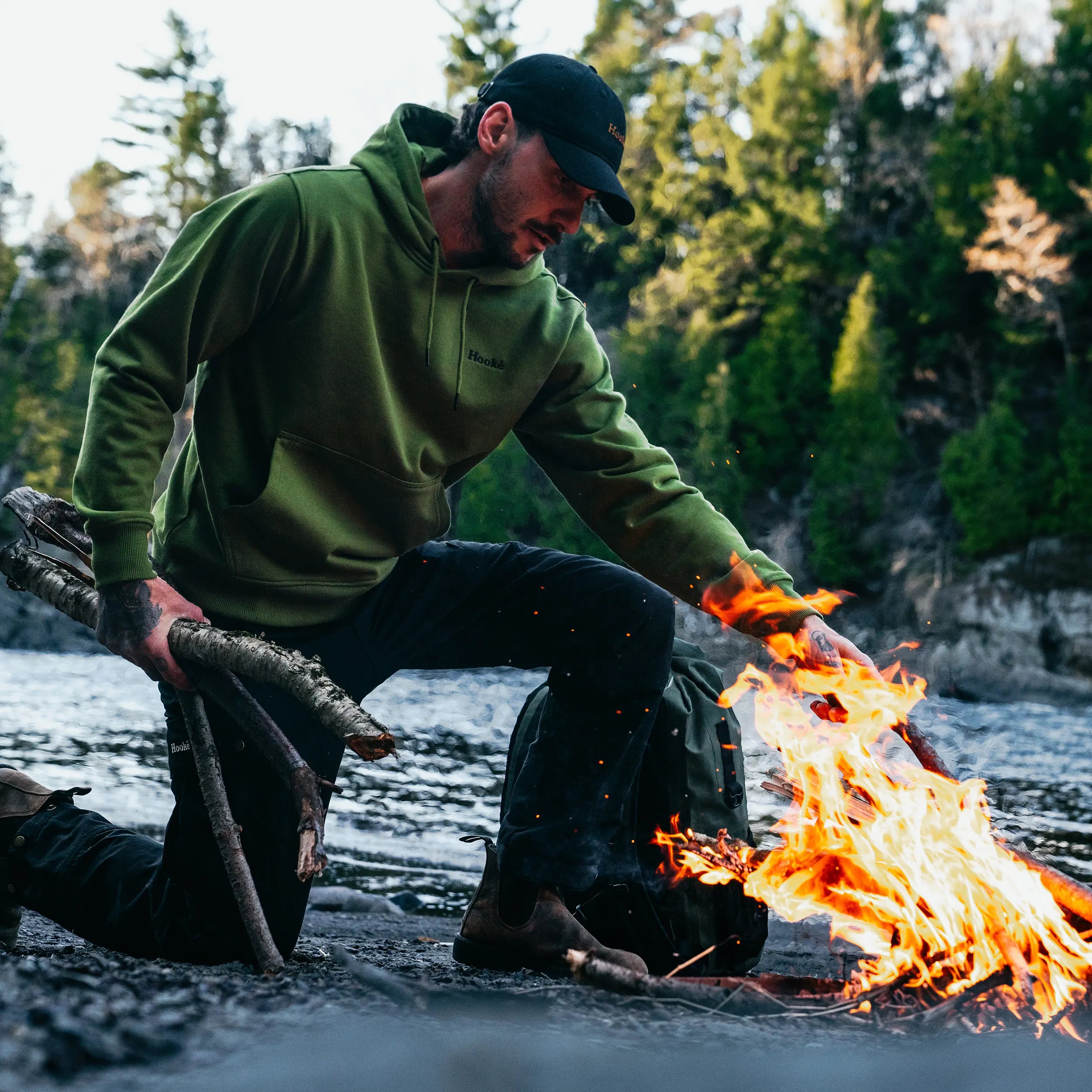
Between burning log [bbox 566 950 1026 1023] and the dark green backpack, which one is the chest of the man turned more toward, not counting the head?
the burning log

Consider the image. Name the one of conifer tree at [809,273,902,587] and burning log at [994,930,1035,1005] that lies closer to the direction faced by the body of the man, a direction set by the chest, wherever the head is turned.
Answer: the burning log

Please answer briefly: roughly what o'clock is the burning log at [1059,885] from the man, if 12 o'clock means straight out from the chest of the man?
The burning log is roughly at 11 o'clock from the man.

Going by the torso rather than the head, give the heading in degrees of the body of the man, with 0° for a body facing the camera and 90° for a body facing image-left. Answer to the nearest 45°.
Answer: approximately 315°

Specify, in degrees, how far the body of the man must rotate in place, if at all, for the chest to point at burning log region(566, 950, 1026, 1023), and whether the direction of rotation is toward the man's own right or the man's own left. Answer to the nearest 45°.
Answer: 0° — they already face it

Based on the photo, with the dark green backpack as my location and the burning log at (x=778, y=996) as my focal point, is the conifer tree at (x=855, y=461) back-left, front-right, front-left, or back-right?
back-left
